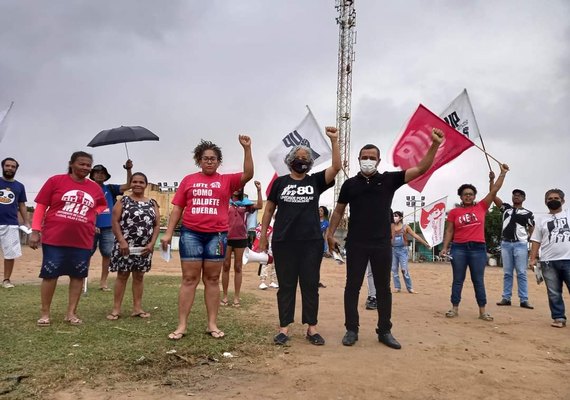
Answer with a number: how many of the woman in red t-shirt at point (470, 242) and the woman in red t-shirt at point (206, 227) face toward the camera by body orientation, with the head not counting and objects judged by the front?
2

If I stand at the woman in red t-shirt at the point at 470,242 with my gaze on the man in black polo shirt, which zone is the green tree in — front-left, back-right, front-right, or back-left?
back-right

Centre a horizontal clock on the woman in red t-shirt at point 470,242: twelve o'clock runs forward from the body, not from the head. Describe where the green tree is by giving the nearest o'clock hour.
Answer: The green tree is roughly at 6 o'clock from the woman in red t-shirt.

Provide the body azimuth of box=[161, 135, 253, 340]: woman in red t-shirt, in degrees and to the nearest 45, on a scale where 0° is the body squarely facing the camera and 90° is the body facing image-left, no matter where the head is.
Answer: approximately 0°

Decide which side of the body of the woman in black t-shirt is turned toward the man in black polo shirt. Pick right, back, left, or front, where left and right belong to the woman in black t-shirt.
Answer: left

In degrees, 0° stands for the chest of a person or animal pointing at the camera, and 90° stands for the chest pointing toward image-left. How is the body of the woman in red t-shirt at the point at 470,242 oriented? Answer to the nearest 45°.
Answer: approximately 0°
